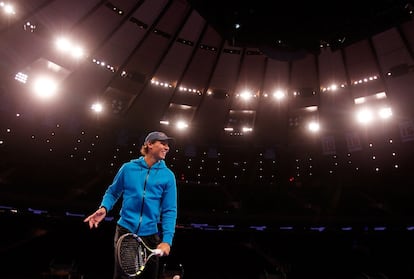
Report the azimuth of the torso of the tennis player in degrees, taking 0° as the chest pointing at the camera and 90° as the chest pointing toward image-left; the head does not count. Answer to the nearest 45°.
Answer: approximately 0°
